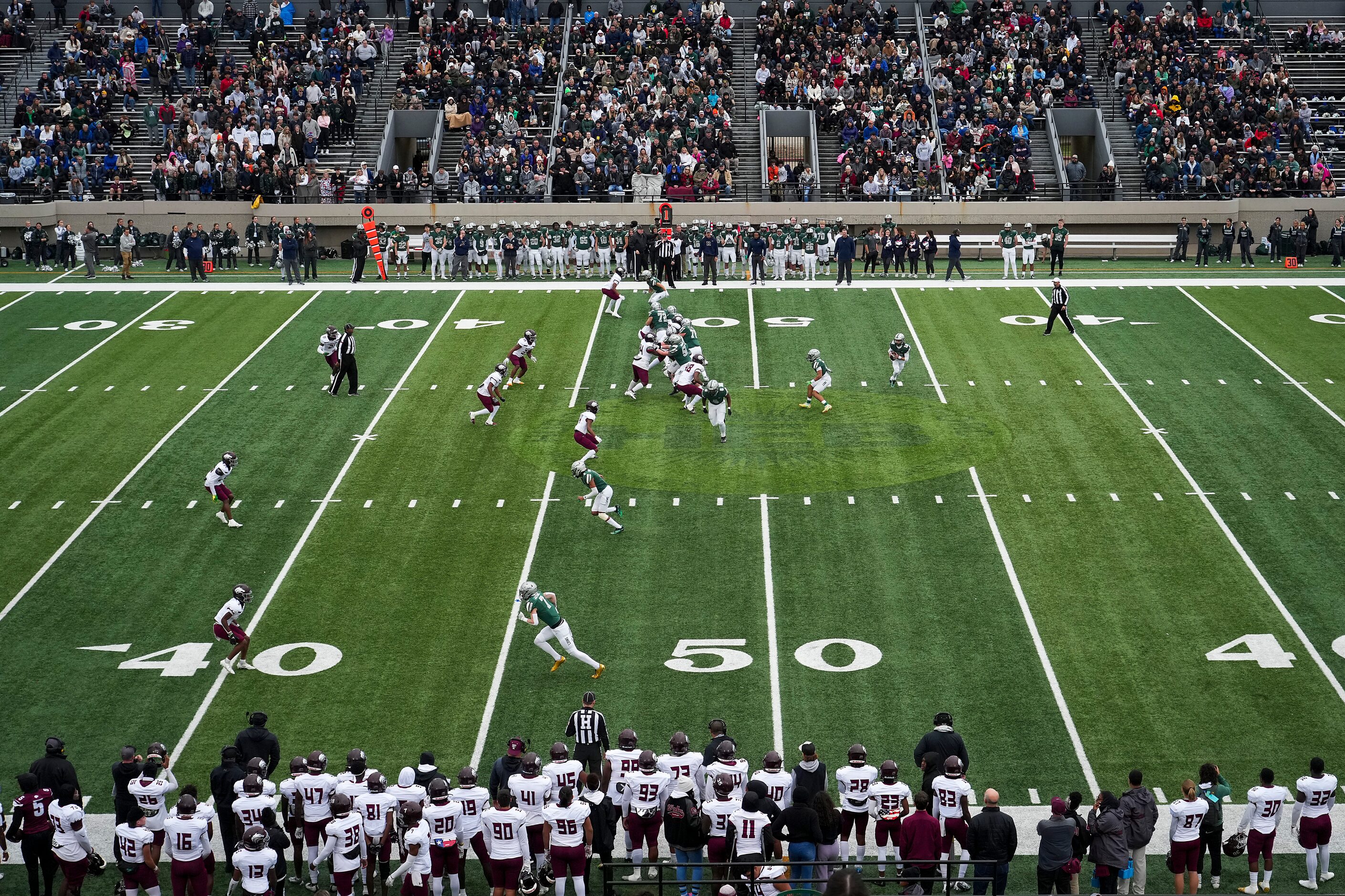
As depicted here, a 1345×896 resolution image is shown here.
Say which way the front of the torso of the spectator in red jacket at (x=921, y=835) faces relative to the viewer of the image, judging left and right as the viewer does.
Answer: facing away from the viewer

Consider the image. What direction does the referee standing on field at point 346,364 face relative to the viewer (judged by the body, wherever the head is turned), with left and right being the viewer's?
facing to the right of the viewer

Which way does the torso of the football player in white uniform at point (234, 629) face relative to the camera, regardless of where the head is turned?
to the viewer's right

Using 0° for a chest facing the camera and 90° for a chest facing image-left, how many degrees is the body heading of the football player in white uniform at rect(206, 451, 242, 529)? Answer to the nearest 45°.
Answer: approximately 270°

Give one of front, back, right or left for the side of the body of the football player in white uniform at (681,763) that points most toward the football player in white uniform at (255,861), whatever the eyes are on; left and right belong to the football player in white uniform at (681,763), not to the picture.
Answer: left

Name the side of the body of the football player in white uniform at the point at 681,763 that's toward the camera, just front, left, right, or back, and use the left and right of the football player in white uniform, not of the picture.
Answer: back

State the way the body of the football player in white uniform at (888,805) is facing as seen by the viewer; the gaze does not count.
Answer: away from the camera

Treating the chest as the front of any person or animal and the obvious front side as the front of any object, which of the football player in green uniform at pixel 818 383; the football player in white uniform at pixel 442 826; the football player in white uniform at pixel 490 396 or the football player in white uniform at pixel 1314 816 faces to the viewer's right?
the football player in white uniform at pixel 490 396

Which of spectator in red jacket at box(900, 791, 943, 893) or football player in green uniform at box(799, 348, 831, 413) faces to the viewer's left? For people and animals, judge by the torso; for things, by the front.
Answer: the football player in green uniform

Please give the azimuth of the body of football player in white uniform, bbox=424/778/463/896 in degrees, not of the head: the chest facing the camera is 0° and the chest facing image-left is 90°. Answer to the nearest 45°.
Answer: approximately 180°

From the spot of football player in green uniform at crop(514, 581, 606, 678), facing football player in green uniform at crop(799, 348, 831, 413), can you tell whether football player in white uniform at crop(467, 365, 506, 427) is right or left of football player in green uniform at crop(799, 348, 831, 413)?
left

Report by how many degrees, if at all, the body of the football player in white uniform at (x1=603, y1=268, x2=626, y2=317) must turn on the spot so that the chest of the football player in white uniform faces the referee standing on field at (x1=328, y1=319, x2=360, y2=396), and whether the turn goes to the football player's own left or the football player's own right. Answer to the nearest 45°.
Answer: approximately 135° to the football player's own right

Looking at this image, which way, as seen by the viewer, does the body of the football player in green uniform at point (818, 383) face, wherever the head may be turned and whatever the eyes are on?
to the viewer's left

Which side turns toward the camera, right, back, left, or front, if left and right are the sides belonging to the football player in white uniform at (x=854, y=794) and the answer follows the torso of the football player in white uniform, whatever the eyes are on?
back

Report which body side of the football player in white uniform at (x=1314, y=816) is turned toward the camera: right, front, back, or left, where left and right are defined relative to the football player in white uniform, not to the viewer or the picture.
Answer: back

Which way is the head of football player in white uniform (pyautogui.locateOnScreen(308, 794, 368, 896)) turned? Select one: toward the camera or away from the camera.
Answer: away from the camera

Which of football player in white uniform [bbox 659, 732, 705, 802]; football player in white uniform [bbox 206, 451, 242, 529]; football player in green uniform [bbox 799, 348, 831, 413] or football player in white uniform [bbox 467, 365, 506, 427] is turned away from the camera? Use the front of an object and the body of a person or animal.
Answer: football player in white uniform [bbox 659, 732, 705, 802]

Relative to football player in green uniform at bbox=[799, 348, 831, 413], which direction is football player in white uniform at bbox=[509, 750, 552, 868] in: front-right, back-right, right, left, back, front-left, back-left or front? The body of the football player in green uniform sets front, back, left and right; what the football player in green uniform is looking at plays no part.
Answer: left
